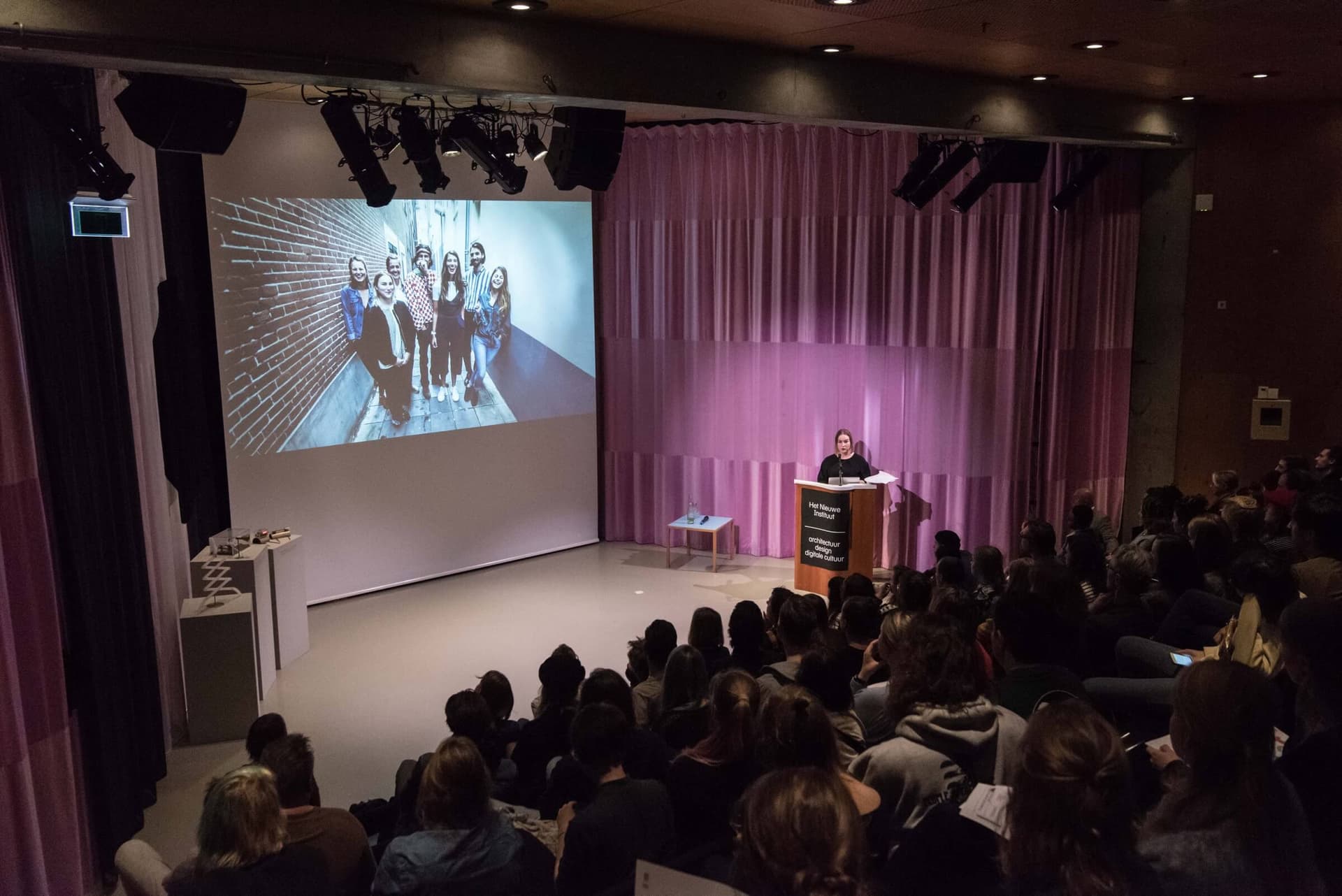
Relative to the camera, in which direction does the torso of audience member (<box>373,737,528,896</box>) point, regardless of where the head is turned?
away from the camera

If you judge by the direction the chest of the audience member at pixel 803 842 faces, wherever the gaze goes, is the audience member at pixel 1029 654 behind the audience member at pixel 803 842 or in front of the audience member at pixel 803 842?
in front

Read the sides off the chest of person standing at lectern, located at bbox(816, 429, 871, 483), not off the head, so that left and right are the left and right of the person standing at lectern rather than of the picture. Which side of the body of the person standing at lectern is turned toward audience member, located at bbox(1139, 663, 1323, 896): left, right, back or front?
front

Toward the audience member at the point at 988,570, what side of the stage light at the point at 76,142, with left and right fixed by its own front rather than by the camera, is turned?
front

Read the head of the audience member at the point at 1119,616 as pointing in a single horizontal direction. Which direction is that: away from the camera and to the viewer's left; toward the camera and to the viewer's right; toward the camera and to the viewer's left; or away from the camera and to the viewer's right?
away from the camera and to the viewer's left

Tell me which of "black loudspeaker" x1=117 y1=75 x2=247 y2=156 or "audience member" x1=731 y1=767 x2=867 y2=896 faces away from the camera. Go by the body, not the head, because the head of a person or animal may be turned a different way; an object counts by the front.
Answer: the audience member

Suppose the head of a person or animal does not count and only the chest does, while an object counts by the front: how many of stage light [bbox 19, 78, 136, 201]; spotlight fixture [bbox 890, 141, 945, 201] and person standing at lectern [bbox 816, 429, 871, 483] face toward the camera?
1

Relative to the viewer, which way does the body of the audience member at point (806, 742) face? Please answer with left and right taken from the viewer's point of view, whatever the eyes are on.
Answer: facing away from the viewer

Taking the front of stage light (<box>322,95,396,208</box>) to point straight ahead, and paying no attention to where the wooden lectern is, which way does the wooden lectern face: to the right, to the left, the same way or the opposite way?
the opposite way

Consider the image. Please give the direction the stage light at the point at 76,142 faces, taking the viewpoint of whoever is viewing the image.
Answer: facing to the right of the viewer

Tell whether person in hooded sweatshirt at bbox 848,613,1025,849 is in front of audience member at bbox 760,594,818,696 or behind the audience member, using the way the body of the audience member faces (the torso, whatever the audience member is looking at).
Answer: behind

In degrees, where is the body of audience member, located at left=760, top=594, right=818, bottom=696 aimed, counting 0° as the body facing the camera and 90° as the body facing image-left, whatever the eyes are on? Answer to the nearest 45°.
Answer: approximately 180°

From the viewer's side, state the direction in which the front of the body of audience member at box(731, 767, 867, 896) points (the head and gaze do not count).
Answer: away from the camera
